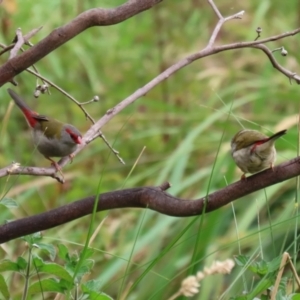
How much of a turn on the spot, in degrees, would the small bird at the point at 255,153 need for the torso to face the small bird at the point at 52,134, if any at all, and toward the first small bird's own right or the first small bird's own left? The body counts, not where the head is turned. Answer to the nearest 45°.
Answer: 0° — it already faces it

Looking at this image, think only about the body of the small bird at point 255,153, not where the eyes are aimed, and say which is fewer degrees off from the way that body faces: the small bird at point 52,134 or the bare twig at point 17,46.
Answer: the small bird
